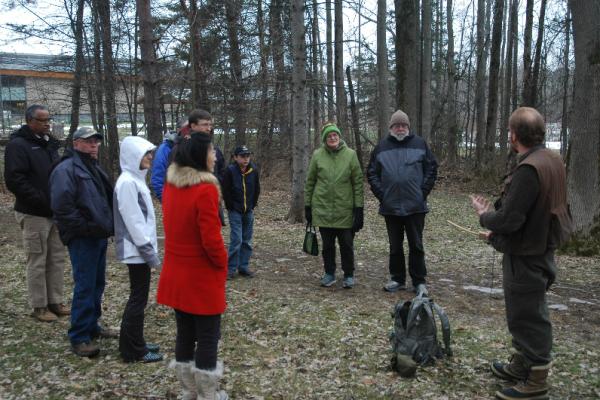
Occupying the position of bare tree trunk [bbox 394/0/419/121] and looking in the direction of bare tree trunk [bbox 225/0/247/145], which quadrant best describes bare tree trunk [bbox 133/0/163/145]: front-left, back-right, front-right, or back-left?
front-left

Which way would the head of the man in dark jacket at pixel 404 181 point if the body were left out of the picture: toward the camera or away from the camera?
toward the camera

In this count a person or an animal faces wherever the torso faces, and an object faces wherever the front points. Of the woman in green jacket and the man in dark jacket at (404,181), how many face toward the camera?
2

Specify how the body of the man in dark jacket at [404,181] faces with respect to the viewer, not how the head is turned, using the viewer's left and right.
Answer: facing the viewer

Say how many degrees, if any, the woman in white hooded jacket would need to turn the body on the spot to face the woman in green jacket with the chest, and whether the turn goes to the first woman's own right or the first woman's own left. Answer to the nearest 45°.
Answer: approximately 45° to the first woman's own left

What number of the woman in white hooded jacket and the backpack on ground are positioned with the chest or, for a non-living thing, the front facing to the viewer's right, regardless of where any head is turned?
1

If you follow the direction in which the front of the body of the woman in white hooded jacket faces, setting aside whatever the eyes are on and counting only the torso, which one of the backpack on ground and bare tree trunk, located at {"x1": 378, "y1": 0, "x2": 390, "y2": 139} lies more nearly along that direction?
the backpack on ground

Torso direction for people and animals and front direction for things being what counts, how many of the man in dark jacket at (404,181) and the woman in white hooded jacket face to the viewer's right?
1

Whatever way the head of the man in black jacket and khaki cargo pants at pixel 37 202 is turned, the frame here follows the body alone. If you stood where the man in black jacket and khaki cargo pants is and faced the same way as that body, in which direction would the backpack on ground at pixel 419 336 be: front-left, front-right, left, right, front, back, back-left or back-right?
front

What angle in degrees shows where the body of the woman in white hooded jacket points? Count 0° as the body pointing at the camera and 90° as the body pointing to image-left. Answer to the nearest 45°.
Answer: approximately 270°

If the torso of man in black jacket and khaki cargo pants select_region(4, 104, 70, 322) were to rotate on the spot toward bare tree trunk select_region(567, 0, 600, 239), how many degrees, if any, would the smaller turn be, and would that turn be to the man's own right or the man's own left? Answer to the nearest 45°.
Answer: approximately 45° to the man's own left

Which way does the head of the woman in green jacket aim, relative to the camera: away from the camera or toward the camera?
toward the camera

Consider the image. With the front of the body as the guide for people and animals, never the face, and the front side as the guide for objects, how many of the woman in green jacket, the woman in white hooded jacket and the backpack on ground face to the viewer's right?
1

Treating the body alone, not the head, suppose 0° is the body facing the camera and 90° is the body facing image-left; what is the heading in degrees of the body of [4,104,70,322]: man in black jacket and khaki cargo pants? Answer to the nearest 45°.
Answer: approximately 315°

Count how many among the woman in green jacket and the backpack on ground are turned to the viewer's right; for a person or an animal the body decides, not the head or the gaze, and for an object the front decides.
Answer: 0

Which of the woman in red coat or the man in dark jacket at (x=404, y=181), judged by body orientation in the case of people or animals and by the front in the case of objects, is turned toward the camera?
the man in dark jacket
